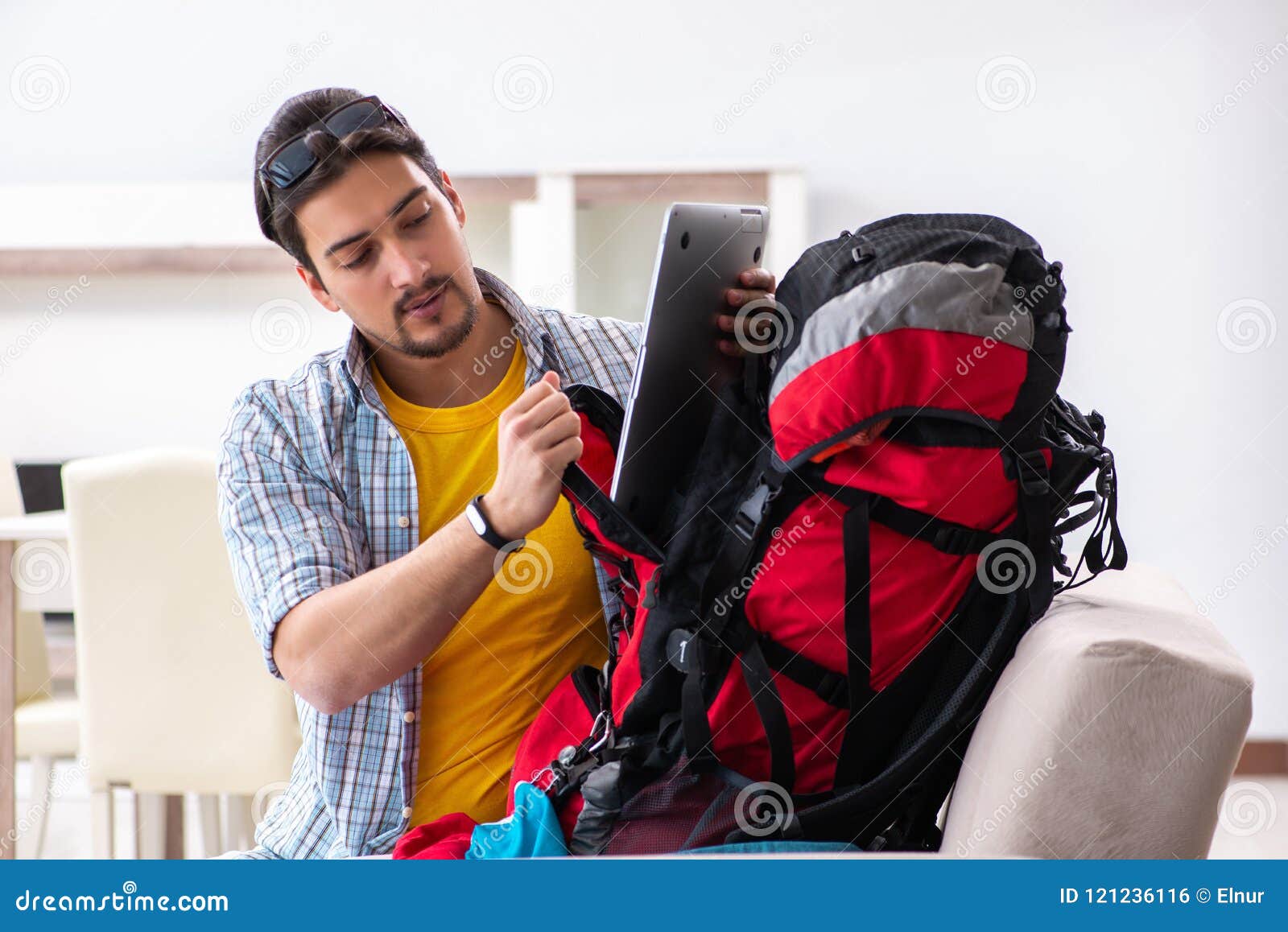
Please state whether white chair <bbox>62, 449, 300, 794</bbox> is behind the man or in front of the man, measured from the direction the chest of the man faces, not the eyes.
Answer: behind

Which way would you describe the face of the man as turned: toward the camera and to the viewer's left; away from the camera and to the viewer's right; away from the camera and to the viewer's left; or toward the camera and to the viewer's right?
toward the camera and to the viewer's right

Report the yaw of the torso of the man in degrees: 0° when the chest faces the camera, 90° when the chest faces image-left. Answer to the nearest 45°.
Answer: approximately 315°

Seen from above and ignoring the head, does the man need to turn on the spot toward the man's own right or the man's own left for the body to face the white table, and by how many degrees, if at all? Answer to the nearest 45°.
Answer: approximately 180°

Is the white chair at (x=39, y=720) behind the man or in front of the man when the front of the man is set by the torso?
behind
